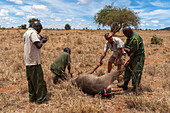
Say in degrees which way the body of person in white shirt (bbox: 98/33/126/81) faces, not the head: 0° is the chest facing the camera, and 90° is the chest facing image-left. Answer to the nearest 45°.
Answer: approximately 45°

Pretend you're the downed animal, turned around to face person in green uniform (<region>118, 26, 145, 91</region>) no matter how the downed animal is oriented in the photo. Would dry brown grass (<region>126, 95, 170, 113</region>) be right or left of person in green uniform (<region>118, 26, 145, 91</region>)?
right

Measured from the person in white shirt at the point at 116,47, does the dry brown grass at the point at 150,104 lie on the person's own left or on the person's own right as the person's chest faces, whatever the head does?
on the person's own left

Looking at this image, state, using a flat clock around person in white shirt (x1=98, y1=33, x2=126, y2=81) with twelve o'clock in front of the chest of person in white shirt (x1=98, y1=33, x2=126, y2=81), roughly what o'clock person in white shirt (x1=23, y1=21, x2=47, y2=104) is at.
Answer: person in white shirt (x1=23, y1=21, x2=47, y2=104) is roughly at 12 o'clock from person in white shirt (x1=98, y1=33, x2=126, y2=81).

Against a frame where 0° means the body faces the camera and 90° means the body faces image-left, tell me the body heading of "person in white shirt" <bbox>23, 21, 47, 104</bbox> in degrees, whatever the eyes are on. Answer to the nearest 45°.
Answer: approximately 225°

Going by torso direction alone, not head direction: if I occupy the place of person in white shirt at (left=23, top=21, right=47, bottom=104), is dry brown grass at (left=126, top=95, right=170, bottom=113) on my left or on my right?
on my right

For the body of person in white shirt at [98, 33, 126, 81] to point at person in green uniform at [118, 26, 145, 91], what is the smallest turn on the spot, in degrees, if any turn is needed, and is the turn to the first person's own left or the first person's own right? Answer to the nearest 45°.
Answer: approximately 90° to the first person's own left
